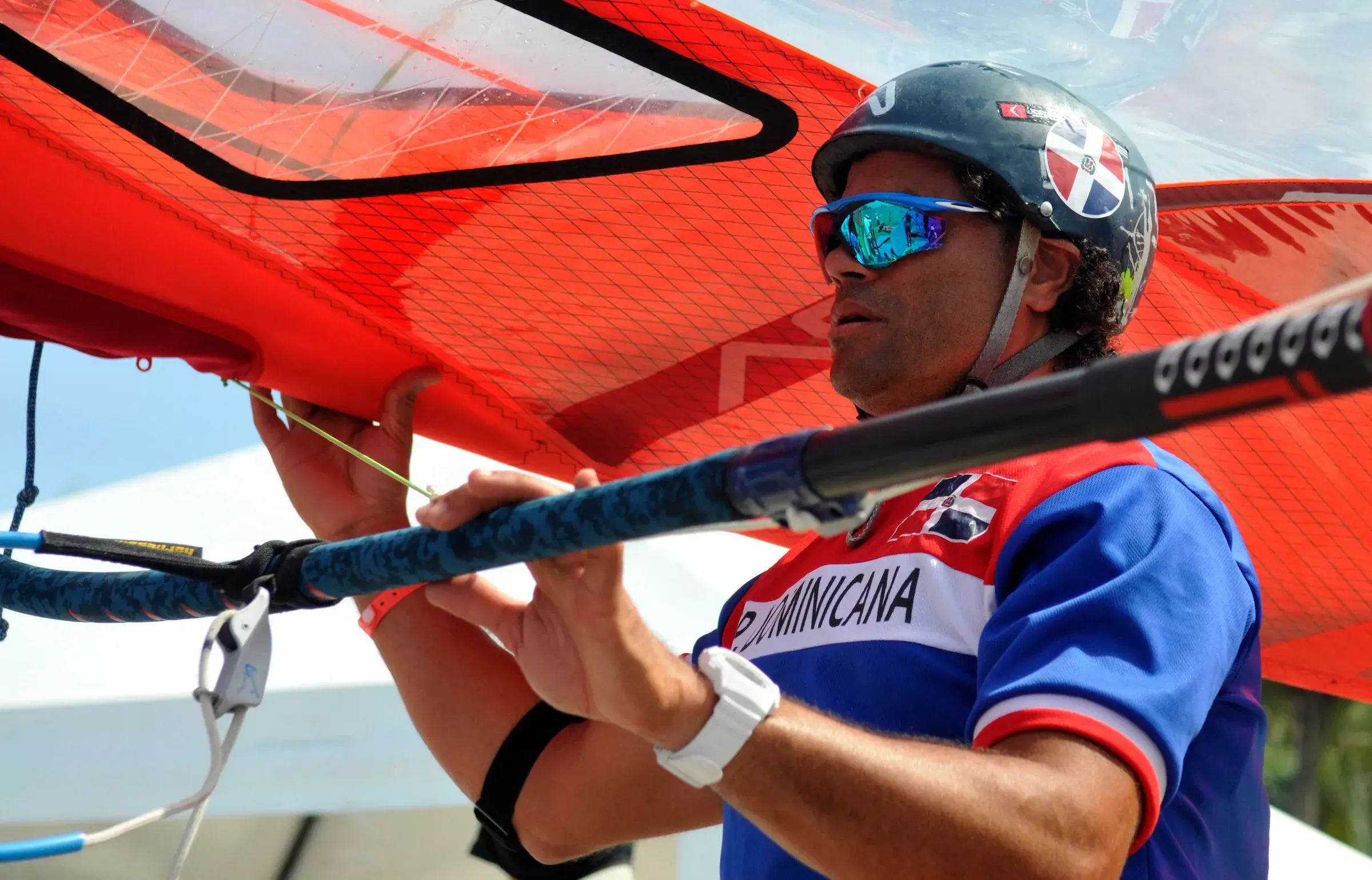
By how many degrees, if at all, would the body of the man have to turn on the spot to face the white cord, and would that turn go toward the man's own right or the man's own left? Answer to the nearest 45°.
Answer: approximately 45° to the man's own right

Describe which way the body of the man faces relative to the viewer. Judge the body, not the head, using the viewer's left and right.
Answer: facing the viewer and to the left of the viewer

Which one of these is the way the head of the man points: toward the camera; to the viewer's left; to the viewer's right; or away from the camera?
to the viewer's left

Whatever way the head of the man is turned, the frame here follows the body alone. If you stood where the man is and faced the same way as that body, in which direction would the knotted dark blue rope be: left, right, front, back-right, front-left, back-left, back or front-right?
right

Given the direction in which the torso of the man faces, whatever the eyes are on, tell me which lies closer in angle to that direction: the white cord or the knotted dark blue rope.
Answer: the white cord
